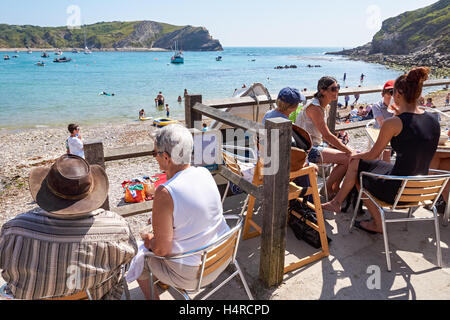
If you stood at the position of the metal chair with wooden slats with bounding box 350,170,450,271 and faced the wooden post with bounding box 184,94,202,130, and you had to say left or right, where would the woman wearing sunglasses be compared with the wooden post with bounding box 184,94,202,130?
right

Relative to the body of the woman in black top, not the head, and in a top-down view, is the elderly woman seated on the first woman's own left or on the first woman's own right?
on the first woman's own left

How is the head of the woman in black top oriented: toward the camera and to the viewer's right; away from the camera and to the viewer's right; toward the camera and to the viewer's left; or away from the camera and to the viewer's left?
away from the camera and to the viewer's left

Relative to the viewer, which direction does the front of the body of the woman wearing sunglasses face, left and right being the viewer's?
facing to the right of the viewer

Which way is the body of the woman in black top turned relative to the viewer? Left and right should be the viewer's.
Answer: facing away from the viewer and to the left of the viewer

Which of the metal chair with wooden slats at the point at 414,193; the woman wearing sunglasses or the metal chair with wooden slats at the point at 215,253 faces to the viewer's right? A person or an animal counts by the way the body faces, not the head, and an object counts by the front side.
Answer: the woman wearing sunglasses

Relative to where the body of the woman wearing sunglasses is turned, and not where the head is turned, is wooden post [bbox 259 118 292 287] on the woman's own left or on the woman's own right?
on the woman's own right

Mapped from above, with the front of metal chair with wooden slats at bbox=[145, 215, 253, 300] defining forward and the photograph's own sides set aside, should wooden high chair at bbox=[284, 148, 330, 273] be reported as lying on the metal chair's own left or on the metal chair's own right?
on the metal chair's own right

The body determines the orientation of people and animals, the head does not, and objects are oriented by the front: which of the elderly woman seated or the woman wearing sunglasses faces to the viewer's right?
the woman wearing sunglasses

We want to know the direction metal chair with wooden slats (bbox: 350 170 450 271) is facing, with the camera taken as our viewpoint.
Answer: facing away from the viewer and to the left of the viewer

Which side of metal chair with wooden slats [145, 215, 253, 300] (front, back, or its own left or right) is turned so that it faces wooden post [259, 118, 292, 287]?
right
